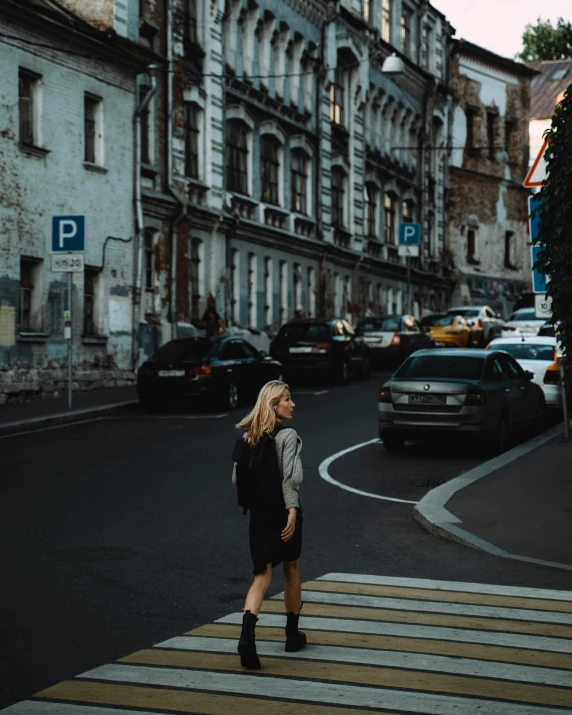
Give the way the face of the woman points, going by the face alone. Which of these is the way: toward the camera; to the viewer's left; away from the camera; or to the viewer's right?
to the viewer's right

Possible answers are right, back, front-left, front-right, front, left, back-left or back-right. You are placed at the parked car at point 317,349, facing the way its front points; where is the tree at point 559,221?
back-right

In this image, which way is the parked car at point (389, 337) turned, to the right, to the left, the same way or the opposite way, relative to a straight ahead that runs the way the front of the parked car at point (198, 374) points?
the same way

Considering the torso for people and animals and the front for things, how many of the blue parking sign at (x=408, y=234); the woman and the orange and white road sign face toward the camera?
2

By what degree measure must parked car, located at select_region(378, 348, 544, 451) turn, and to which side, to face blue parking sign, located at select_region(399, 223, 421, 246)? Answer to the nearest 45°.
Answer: approximately 45° to its left

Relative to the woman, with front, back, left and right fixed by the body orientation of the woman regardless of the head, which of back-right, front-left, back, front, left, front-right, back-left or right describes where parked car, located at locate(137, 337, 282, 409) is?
front-left

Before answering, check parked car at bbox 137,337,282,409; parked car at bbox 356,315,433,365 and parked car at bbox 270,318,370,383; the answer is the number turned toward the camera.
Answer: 0

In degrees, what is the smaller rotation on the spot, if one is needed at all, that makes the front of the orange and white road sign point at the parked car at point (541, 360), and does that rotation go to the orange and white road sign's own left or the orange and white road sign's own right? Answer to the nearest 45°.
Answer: approximately 180°

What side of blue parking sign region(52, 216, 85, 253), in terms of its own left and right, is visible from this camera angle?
front

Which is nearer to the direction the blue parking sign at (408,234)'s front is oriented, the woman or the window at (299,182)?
the woman

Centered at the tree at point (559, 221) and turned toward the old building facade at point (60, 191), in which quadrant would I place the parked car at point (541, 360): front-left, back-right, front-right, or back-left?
front-right

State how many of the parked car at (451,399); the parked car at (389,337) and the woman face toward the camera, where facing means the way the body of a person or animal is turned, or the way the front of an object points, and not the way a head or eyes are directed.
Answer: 0

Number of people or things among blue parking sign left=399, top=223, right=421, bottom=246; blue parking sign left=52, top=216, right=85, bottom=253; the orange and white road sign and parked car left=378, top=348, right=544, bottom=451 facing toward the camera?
3

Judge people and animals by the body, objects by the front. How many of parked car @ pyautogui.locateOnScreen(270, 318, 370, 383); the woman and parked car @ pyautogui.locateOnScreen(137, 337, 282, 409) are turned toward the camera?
0

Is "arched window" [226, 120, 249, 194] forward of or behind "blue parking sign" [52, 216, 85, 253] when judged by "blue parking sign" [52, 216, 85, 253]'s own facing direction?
behind

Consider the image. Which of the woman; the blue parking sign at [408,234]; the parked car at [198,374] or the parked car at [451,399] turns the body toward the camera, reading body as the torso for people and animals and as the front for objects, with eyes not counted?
the blue parking sign

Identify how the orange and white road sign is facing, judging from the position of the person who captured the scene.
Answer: facing the viewer

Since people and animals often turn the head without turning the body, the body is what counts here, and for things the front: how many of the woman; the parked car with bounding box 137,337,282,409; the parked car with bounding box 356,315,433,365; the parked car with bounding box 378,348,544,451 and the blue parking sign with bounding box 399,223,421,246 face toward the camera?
1

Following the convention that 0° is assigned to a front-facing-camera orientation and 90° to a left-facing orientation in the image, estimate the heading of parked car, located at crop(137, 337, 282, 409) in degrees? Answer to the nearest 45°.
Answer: approximately 225°

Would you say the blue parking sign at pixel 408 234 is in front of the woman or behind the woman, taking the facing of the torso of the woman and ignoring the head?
in front
